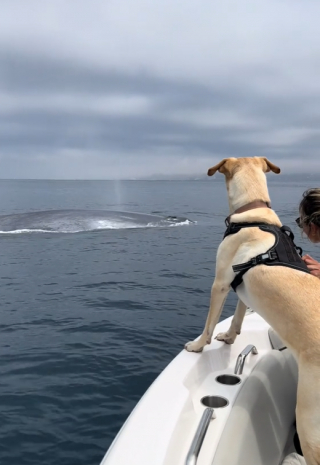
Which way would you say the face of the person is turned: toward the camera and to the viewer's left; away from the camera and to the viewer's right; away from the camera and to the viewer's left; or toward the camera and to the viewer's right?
away from the camera and to the viewer's left

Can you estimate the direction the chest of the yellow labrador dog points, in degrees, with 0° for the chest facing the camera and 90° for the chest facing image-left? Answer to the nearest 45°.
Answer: approximately 135°
